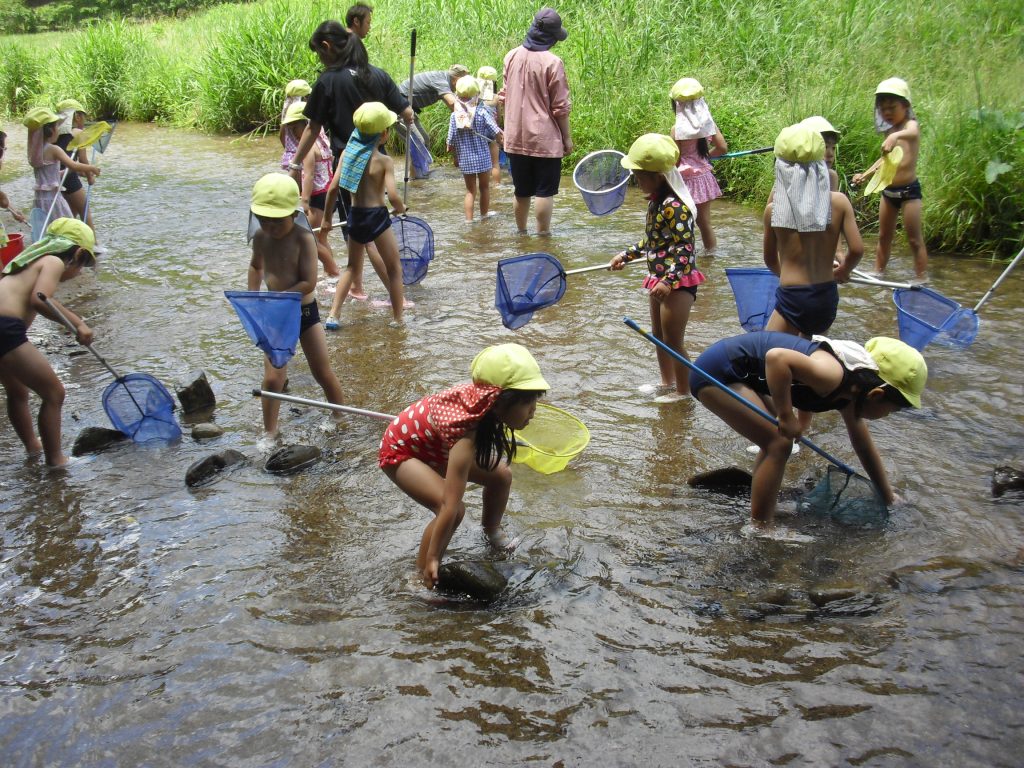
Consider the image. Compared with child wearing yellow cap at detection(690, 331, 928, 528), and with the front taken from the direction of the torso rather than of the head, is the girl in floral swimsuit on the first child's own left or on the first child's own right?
on the first child's own left

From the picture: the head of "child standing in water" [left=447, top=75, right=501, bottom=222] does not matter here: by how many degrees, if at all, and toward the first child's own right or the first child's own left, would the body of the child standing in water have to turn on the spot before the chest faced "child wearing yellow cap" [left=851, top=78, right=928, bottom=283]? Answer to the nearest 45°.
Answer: approximately 135° to the first child's own right

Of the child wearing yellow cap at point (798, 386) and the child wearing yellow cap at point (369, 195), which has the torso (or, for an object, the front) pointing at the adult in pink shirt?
the child wearing yellow cap at point (369, 195)

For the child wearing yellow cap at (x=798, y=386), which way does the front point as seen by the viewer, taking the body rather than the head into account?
to the viewer's right

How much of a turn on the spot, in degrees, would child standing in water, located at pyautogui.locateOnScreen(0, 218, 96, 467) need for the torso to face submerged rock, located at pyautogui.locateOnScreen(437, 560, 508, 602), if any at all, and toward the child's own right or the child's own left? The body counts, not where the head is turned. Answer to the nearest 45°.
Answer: approximately 45° to the child's own right

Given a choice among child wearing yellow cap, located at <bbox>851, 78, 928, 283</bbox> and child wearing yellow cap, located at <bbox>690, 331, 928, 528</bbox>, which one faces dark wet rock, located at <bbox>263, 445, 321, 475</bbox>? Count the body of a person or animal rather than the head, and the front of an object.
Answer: child wearing yellow cap, located at <bbox>851, 78, 928, 283</bbox>

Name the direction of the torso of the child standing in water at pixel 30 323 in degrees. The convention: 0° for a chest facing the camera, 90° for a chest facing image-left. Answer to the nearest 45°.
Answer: approximately 270°

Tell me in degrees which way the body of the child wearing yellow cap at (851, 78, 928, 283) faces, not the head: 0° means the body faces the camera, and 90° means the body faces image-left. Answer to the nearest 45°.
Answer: approximately 45°

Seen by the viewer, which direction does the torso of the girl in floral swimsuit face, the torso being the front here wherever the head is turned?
to the viewer's left

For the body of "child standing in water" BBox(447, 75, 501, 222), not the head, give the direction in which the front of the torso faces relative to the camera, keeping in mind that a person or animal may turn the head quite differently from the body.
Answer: away from the camera

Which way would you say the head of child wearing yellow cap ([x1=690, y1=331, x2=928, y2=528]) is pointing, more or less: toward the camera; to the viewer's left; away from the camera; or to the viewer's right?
to the viewer's right

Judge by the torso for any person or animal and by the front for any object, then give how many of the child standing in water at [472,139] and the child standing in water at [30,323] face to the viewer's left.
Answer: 0

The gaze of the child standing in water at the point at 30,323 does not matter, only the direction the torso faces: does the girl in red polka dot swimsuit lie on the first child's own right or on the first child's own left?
on the first child's own right

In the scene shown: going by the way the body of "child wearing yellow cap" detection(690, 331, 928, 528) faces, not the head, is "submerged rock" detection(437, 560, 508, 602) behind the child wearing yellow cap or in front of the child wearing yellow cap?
behind

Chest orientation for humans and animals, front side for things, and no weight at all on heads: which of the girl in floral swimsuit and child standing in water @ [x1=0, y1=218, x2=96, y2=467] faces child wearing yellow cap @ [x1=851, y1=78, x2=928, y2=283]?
the child standing in water
